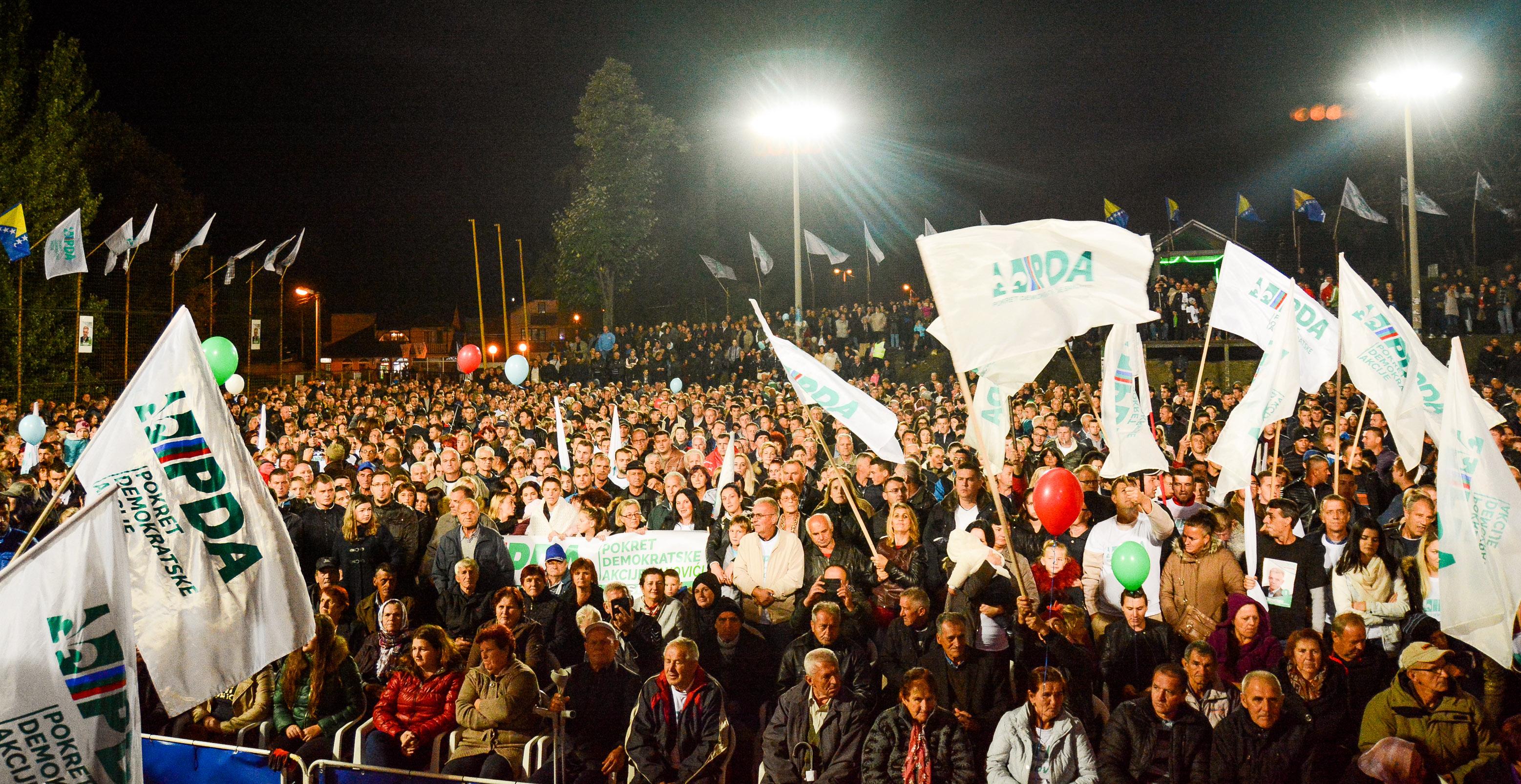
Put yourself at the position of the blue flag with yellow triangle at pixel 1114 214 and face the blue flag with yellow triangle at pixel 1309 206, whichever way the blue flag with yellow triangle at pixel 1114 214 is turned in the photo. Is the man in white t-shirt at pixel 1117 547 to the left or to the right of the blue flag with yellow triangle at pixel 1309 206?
right

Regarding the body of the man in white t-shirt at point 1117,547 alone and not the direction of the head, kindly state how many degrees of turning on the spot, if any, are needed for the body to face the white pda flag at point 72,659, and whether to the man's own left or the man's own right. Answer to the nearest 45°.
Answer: approximately 45° to the man's own right

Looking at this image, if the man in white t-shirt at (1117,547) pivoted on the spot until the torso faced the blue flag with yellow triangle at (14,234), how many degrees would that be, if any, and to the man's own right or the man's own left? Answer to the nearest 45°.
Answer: approximately 90° to the man's own right

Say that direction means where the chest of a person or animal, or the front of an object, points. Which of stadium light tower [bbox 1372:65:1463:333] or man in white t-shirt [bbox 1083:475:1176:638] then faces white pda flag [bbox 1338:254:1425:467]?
the stadium light tower

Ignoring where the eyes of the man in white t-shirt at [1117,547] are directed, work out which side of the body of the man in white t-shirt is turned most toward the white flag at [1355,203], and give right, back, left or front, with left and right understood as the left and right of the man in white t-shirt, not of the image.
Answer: back

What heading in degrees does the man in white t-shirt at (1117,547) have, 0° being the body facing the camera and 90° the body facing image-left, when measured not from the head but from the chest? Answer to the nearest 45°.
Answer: approximately 0°

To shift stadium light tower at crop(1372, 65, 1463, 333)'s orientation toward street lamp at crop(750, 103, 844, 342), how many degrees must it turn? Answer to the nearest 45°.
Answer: approximately 90° to its right

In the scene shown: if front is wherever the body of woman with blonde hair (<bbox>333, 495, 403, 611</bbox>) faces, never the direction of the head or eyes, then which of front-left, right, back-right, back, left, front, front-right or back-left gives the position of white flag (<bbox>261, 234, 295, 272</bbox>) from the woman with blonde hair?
back

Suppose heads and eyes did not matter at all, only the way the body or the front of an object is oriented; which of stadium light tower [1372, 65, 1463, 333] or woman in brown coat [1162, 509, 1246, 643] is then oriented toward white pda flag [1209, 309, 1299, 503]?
the stadium light tower

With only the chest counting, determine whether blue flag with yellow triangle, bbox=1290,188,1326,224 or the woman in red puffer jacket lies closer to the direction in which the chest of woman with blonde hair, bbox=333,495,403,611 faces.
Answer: the woman in red puffer jacket

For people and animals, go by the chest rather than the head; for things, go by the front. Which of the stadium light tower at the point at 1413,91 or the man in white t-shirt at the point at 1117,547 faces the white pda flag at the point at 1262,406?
the stadium light tower

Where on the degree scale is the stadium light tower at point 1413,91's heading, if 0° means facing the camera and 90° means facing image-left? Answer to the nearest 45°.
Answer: approximately 0°

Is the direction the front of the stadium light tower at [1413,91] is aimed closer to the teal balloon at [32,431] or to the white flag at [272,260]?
the teal balloon
